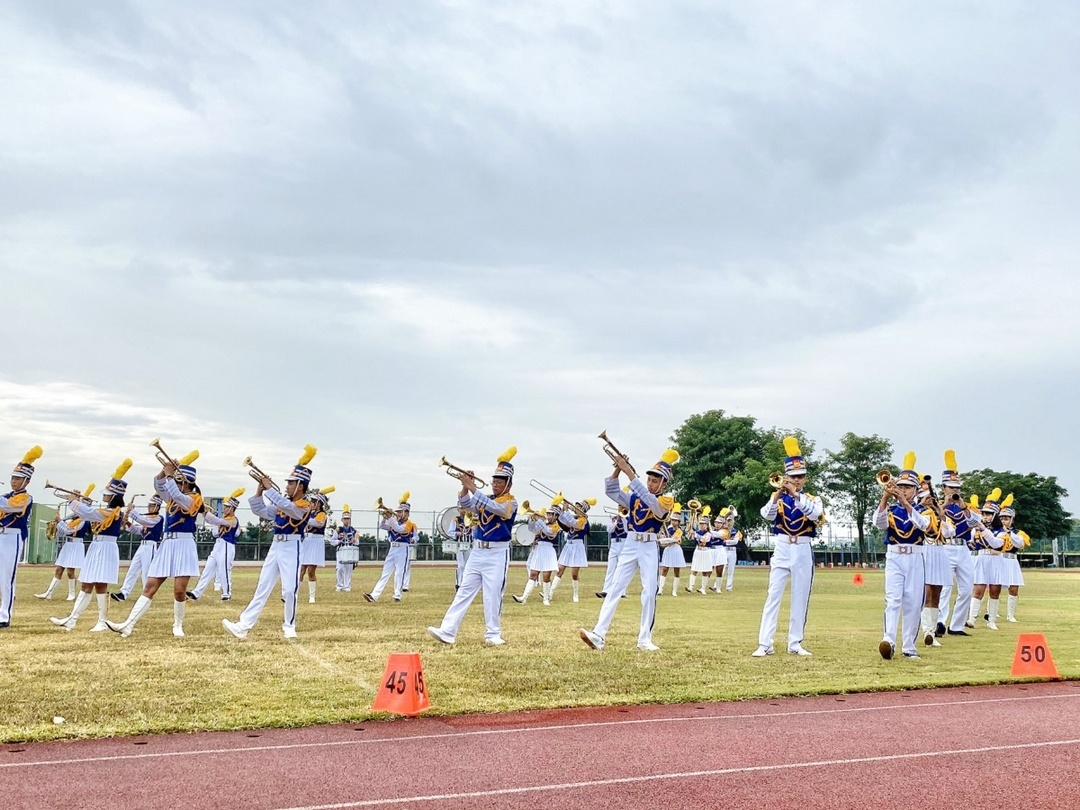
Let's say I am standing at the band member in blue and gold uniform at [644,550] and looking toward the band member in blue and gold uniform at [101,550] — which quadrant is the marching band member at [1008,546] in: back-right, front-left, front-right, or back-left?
back-right

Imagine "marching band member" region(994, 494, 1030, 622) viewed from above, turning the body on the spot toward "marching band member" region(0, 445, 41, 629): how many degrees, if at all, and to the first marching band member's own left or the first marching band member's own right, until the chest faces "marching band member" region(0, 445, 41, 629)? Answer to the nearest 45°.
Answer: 0° — they already face them

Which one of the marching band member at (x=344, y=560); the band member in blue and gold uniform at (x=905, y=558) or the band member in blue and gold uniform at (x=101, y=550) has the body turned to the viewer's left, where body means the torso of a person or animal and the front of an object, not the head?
the band member in blue and gold uniform at (x=101, y=550)

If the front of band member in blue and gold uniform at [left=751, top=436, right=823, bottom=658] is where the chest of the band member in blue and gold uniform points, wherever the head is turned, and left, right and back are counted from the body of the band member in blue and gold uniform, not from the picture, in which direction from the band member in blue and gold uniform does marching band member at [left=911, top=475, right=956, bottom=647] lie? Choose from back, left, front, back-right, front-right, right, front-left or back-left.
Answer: back-left

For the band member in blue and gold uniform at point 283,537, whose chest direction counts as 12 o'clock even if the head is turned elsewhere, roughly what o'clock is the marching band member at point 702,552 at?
The marching band member is roughly at 6 o'clock from the band member in blue and gold uniform.

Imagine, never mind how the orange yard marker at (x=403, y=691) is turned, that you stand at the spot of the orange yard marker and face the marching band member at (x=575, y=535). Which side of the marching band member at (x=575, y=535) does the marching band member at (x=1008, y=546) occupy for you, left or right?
right

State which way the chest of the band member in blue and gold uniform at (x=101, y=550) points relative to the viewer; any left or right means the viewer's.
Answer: facing to the left of the viewer

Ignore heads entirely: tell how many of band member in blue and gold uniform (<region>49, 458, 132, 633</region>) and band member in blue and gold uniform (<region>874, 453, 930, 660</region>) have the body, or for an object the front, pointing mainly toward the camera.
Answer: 1

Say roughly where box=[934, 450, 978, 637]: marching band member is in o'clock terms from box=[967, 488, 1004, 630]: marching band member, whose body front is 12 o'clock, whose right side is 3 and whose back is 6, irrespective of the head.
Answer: box=[934, 450, 978, 637]: marching band member is roughly at 11 o'clock from box=[967, 488, 1004, 630]: marching band member.

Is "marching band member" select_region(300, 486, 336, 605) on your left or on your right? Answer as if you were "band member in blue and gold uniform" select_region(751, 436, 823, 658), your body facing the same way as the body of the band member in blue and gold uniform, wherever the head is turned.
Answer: on your right
